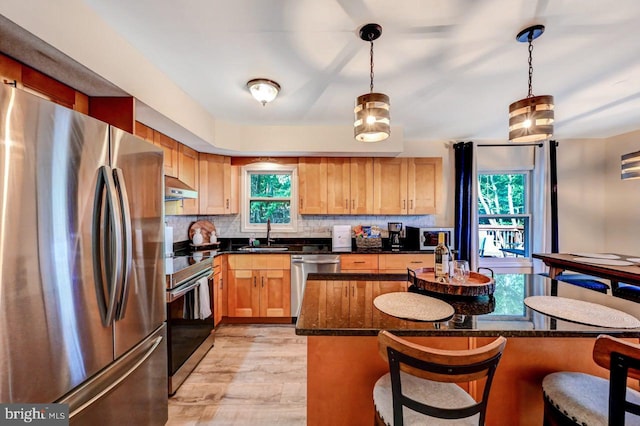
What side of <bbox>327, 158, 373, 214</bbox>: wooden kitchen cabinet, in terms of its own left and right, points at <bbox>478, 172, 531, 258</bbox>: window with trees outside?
left

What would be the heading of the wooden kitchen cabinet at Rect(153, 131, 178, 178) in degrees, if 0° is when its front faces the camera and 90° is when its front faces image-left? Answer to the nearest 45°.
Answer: approximately 315°

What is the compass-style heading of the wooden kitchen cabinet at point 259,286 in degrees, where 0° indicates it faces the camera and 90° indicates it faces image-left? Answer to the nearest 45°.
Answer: approximately 0°

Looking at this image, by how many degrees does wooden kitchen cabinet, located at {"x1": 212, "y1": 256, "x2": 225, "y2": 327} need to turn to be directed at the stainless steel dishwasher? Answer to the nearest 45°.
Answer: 0° — it already faces it

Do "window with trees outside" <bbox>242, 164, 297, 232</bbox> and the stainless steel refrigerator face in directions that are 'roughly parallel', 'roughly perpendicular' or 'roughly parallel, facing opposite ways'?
roughly perpendicular

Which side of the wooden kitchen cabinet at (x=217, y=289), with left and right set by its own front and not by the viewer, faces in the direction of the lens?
right

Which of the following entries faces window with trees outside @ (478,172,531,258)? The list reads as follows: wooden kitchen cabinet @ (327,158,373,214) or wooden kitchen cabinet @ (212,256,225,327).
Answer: wooden kitchen cabinet @ (212,256,225,327)

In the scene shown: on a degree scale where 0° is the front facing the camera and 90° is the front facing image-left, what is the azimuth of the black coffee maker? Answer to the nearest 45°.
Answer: approximately 0°

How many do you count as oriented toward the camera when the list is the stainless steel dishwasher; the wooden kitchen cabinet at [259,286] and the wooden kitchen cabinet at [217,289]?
2

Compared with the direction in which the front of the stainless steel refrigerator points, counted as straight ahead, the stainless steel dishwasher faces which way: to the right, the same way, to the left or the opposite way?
to the right
